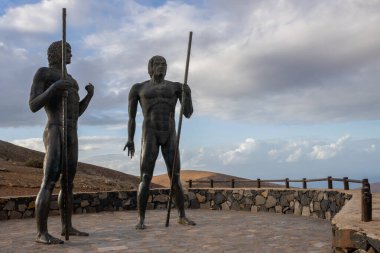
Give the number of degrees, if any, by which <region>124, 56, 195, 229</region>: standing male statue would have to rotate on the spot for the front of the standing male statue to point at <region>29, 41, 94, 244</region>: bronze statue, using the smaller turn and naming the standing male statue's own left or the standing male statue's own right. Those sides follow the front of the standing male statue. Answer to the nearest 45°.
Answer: approximately 45° to the standing male statue's own right

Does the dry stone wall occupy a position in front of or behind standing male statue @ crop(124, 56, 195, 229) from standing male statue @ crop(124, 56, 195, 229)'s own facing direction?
behind

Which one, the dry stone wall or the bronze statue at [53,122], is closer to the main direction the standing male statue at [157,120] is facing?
the bronze statue

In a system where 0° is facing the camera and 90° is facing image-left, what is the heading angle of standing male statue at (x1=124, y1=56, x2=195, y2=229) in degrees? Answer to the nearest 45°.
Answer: approximately 0°
